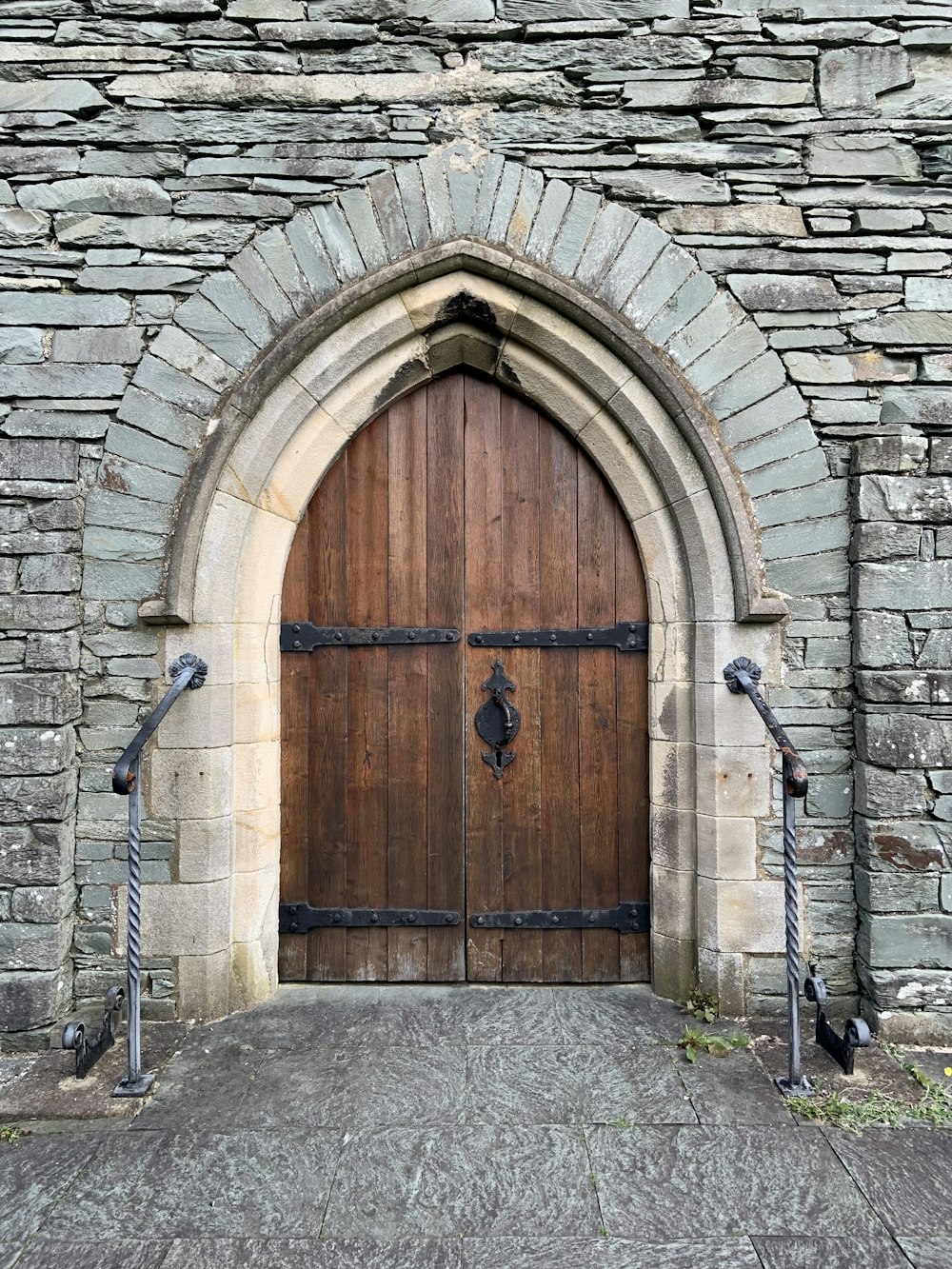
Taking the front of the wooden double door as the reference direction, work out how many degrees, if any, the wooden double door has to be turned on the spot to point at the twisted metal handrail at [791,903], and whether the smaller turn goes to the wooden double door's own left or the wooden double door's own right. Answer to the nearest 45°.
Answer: approximately 45° to the wooden double door's own left

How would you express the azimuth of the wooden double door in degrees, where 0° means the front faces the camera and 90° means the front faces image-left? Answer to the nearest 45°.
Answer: approximately 0°

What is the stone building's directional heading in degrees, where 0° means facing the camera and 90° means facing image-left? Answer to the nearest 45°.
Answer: approximately 0°

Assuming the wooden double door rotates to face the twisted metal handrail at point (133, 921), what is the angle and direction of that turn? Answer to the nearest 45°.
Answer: approximately 45° to its right
